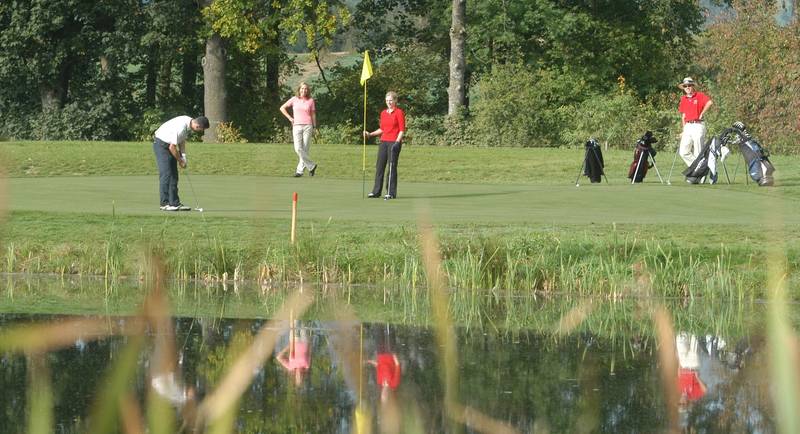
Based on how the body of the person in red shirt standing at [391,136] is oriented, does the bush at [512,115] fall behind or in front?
behind

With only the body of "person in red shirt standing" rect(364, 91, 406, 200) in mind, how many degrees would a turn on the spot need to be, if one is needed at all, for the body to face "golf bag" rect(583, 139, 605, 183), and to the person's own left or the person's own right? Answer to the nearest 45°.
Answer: approximately 180°

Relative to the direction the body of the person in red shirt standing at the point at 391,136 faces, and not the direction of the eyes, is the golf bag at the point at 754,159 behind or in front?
behind

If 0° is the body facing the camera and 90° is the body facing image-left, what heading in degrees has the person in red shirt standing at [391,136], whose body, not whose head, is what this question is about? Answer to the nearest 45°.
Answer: approximately 45°
